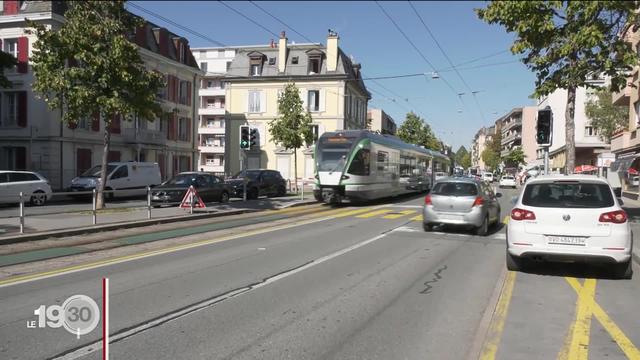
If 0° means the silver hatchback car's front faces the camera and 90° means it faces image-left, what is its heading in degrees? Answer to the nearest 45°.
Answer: approximately 225°

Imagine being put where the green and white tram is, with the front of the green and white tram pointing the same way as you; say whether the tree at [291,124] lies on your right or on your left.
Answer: on your right

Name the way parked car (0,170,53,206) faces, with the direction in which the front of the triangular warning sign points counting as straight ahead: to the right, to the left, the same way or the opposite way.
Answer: to the right

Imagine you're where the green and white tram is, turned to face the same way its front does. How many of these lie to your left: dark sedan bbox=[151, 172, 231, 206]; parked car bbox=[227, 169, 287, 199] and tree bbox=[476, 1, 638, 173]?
1

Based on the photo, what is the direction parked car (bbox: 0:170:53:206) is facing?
to the viewer's left

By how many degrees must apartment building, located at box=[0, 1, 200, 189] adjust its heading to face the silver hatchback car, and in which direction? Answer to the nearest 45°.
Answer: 0° — it already faces it

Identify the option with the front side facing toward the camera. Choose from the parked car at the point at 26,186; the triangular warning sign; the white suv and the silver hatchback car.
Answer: the triangular warning sign

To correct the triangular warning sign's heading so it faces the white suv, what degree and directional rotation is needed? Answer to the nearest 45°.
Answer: approximately 45° to its left

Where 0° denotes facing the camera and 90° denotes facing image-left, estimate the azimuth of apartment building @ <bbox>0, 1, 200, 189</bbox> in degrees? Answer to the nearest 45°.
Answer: approximately 315°

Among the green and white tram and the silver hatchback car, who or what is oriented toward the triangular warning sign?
the green and white tram

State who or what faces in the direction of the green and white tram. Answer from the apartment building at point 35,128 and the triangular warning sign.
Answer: the apartment building

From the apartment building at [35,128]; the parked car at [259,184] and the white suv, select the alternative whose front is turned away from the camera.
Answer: the white suv

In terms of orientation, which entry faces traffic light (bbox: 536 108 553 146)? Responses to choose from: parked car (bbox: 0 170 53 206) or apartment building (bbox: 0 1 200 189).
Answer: the apartment building

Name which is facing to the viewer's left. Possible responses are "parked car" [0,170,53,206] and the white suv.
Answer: the parked car
